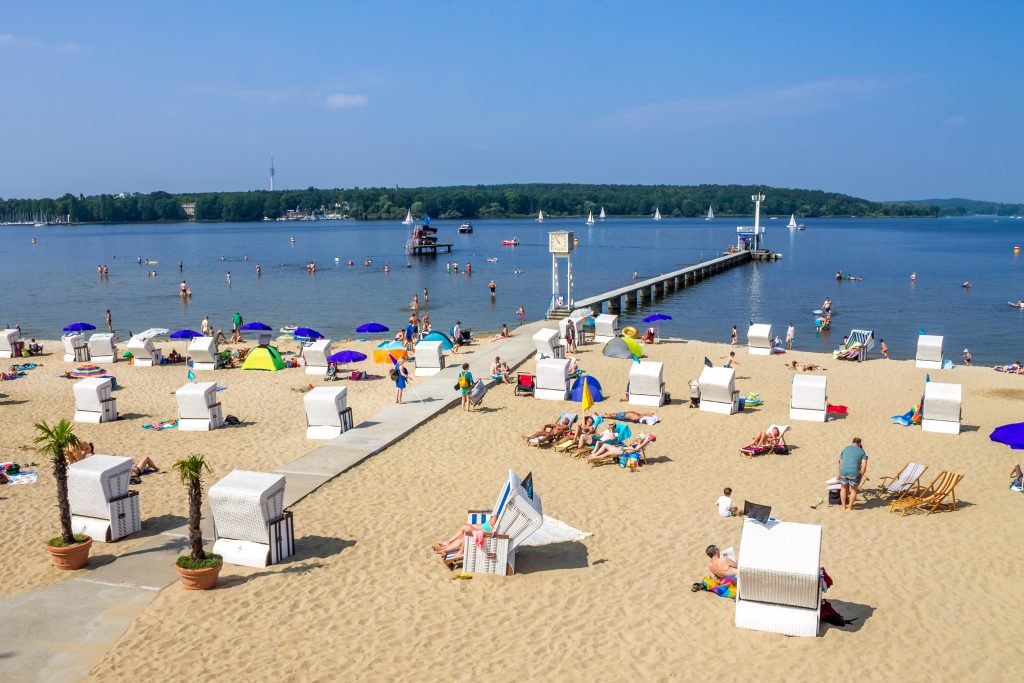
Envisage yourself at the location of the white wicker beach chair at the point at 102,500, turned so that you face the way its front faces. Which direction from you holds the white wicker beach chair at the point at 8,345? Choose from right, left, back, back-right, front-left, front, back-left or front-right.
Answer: front-left

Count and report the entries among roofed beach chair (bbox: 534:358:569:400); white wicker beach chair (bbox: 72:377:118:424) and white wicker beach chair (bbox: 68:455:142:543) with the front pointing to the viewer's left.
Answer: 0

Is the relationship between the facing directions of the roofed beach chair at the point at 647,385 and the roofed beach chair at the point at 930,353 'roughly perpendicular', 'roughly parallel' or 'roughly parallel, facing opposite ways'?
roughly parallel

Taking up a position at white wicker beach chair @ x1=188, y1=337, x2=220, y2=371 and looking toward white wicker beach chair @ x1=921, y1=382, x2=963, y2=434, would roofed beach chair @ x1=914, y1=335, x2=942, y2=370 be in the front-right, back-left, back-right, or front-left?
front-left

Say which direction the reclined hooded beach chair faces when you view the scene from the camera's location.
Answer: facing to the left of the viewer

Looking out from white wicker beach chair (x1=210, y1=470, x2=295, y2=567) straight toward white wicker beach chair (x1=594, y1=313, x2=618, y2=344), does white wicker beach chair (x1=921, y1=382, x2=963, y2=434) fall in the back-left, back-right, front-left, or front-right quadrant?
front-right

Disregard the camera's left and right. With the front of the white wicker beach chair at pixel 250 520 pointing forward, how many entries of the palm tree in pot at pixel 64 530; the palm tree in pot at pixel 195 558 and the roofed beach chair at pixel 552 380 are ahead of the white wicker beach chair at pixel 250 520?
1

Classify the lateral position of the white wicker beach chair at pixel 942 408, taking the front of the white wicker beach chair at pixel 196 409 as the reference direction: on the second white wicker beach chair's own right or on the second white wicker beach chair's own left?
on the second white wicker beach chair's own right

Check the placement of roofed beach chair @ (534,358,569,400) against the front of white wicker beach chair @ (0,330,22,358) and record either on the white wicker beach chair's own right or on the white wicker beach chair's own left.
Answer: on the white wicker beach chair's own right

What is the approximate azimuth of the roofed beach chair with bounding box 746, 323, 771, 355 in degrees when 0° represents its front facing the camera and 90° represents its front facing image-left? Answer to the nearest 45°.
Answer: approximately 180°

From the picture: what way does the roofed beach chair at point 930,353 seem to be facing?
away from the camera

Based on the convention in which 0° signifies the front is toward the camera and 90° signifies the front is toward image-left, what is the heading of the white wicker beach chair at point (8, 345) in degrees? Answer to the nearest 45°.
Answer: approximately 225°

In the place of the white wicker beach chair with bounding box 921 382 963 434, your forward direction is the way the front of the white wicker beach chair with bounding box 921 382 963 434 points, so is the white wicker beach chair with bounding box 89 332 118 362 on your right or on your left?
on your left

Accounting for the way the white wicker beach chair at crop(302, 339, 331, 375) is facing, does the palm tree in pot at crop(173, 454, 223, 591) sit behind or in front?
behind

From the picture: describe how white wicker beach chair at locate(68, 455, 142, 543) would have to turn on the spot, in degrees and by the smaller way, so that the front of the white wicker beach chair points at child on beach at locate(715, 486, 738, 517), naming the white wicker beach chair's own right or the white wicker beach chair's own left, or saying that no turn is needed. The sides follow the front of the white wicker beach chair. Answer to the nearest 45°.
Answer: approximately 45° to the white wicker beach chair's own right

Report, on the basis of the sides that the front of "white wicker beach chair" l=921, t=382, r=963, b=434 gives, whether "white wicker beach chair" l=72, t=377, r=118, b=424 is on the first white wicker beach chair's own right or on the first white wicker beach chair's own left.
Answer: on the first white wicker beach chair's own left

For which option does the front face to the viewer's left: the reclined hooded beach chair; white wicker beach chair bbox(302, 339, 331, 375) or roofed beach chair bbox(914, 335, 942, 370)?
the reclined hooded beach chair

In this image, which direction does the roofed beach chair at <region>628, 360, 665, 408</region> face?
away from the camera

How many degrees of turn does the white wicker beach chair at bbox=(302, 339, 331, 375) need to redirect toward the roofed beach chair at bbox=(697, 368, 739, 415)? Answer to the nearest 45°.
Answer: approximately 90° to its right

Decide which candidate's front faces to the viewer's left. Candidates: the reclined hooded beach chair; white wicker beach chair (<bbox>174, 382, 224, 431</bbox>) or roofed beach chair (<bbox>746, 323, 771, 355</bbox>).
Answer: the reclined hooded beach chair
